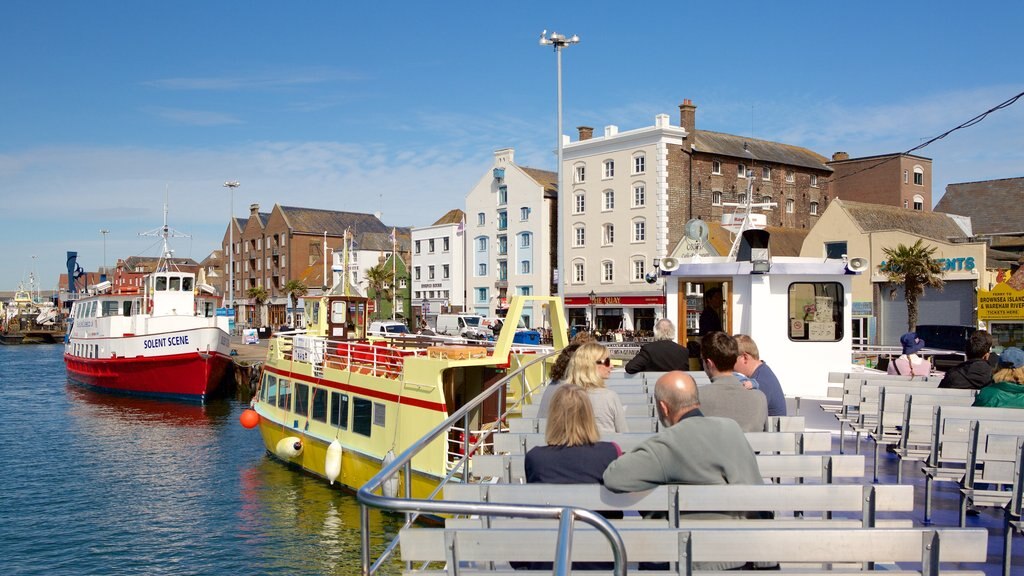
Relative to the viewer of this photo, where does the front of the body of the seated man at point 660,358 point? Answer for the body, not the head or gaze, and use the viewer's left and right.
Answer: facing away from the viewer

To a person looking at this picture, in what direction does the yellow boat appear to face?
facing away from the viewer and to the left of the viewer

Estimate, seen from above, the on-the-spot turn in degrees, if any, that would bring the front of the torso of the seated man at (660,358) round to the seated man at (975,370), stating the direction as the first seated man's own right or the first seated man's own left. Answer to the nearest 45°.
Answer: approximately 90° to the first seated man's own right

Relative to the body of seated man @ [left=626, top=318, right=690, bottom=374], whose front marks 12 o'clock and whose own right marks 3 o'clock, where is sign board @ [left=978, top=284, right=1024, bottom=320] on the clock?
The sign board is roughly at 1 o'clock from the seated man.

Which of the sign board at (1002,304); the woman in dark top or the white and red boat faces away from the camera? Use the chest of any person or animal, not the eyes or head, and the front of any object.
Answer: the woman in dark top

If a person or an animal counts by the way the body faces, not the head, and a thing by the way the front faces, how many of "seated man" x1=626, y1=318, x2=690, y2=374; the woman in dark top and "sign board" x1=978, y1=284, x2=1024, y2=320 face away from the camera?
2

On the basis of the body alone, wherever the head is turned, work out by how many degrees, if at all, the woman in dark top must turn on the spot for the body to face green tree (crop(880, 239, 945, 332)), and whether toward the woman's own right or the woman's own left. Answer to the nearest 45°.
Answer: approximately 45° to the woman's own right

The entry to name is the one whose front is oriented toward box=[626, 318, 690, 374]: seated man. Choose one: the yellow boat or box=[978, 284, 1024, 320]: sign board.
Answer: the sign board

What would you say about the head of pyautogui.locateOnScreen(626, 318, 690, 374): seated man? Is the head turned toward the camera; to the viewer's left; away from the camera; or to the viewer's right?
away from the camera

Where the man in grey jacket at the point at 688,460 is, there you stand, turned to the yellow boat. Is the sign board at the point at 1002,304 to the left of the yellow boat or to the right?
right

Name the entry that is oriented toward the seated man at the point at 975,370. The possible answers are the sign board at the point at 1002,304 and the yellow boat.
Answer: the sign board
